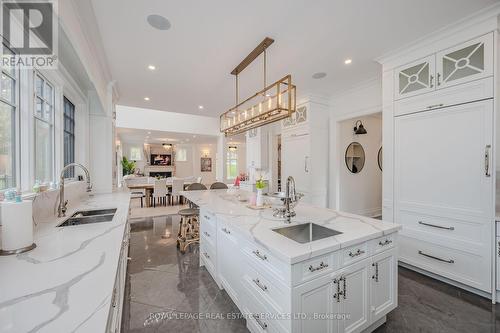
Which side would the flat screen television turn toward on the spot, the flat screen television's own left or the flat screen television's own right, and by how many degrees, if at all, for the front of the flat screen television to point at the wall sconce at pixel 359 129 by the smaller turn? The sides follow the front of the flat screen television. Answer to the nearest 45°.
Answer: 0° — it already faces it

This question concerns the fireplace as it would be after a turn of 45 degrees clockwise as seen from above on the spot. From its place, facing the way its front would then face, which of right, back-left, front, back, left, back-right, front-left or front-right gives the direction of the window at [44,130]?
front-left

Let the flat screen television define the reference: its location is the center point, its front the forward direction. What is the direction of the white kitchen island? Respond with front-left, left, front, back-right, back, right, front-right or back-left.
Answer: front

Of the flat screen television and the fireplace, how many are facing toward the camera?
2

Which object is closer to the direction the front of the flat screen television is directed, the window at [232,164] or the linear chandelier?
the linear chandelier

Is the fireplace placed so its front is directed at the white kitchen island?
yes

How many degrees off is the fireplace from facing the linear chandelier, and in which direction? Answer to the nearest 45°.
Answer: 0° — it already faces it

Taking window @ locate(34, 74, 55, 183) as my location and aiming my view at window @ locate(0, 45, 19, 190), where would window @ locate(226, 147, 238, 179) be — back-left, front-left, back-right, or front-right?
back-left

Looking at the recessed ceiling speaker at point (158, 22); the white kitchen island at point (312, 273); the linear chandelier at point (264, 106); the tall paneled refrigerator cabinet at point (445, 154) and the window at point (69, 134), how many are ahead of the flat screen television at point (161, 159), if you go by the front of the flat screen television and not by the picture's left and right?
5

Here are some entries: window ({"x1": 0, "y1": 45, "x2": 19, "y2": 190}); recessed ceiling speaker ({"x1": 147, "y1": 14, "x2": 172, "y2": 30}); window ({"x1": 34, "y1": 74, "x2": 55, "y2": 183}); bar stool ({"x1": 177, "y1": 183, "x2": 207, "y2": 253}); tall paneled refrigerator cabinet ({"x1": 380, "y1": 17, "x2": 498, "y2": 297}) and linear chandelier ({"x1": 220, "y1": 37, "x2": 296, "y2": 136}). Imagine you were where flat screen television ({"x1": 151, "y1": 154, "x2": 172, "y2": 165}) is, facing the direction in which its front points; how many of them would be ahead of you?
6

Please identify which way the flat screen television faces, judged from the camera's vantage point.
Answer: facing the viewer

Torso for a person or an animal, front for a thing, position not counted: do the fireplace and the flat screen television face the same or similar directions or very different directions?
same or similar directions

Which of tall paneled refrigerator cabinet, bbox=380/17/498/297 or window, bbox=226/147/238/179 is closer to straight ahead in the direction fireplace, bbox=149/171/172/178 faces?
the tall paneled refrigerator cabinet

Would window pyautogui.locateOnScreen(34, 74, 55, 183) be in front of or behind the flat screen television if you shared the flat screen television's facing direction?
in front

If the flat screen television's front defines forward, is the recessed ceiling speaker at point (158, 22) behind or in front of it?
in front

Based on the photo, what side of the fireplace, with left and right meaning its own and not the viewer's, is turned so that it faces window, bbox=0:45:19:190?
front

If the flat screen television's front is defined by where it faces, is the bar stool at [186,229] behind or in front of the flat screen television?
in front
